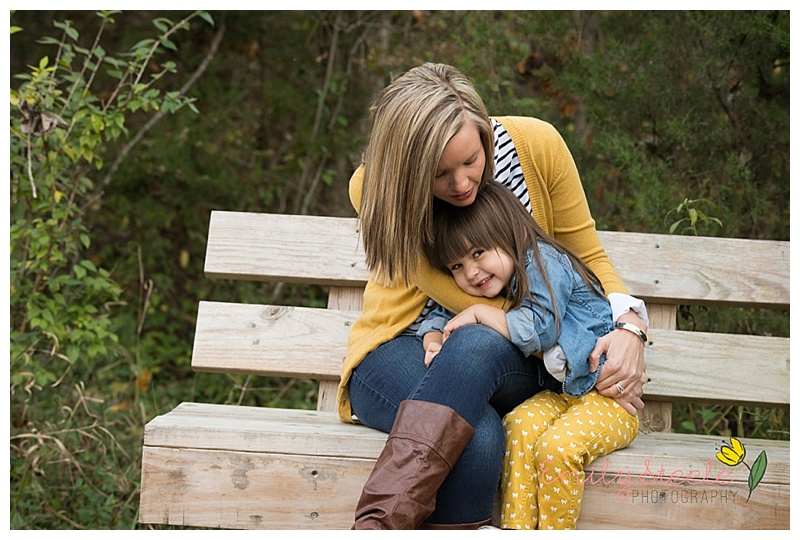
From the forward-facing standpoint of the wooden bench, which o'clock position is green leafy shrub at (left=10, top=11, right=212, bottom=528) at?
The green leafy shrub is roughly at 4 o'clock from the wooden bench.

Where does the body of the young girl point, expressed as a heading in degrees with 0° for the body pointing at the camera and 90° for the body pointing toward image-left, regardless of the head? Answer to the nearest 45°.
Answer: approximately 45°

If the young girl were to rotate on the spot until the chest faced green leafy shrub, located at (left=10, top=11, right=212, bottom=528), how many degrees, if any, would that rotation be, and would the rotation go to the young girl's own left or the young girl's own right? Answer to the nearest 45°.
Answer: approximately 90° to the young girl's own right

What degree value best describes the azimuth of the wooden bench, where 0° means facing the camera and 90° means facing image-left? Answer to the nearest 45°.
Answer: approximately 0°
